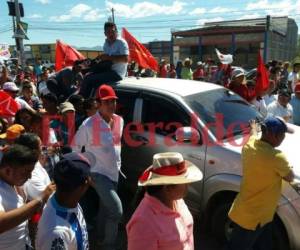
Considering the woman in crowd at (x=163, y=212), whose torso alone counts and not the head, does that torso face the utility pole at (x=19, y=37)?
no

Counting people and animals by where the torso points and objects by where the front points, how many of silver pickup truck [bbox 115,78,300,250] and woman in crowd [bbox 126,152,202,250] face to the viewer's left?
0

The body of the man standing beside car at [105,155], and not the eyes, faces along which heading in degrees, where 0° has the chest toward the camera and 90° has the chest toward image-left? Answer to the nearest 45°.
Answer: approximately 315°

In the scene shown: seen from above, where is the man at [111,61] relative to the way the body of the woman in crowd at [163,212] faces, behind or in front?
behind

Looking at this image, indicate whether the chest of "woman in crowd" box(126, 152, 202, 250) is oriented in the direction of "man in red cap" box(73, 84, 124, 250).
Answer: no

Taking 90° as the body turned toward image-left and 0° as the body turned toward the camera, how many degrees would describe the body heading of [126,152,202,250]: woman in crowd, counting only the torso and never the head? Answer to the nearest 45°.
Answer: approximately 315°

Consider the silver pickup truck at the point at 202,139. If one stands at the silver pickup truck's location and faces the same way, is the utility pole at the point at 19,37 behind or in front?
behind

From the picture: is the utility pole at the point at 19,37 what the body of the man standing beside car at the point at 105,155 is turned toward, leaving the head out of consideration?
no

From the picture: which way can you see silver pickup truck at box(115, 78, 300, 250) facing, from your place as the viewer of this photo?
facing the viewer and to the right of the viewer

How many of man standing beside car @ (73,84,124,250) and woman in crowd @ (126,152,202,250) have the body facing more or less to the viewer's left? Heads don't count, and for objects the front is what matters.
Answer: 0

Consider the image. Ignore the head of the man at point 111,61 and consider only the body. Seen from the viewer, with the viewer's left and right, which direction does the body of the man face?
facing the viewer and to the left of the viewer
